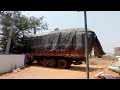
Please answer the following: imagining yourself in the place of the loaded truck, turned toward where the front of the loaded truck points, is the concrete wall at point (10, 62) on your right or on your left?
on your left

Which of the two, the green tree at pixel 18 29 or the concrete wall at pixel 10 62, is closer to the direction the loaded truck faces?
the green tree
